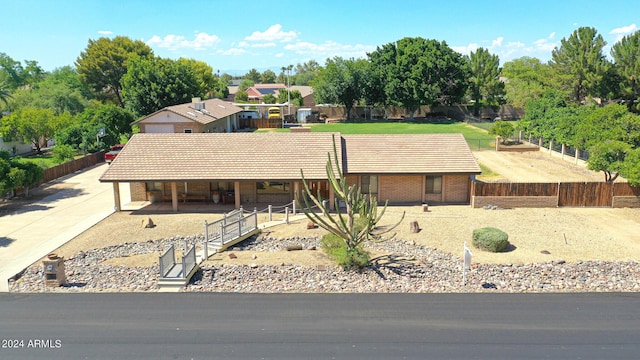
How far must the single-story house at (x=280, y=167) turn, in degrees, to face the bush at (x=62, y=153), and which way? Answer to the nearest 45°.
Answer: approximately 135° to its right

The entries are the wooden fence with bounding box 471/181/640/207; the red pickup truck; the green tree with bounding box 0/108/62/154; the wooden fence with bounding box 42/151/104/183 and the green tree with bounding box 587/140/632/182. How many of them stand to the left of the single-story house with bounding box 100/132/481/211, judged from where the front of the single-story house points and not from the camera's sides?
2

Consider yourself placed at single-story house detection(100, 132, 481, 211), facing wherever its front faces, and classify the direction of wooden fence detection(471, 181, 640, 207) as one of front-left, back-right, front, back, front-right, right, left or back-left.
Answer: left

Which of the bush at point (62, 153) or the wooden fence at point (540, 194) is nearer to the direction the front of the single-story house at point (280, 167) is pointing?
the wooden fence

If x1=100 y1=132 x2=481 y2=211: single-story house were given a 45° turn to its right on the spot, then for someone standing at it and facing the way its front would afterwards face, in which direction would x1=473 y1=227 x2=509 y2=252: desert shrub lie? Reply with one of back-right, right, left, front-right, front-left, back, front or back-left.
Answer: left

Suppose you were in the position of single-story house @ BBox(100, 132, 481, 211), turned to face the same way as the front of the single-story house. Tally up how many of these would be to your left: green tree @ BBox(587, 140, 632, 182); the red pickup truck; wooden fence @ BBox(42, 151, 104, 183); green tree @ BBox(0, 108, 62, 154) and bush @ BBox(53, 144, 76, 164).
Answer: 1

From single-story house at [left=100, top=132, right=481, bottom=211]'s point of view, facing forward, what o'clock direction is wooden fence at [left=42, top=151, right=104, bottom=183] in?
The wooden fence is roughly at 4 o'clock from the single-story house.

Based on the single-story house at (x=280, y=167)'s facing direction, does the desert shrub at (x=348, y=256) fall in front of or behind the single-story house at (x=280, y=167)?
in front

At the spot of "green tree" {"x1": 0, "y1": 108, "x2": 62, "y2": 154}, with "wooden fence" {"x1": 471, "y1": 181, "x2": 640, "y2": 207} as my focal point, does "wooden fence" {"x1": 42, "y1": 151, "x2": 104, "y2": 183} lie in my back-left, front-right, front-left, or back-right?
front-right

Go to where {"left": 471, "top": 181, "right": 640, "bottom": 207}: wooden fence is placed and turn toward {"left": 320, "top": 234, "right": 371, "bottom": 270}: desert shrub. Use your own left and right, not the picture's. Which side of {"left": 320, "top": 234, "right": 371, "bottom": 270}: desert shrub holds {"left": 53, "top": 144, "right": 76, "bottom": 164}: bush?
right

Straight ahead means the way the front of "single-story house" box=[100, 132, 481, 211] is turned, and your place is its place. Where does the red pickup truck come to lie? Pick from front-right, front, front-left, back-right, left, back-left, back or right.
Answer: back-right

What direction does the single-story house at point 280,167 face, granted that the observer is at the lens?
facing the viewer

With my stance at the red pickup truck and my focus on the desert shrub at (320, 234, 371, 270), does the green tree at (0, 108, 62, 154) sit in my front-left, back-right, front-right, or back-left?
back-right

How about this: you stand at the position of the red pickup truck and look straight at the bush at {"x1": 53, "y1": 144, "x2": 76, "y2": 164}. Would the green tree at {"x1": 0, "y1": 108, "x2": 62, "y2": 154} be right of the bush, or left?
right

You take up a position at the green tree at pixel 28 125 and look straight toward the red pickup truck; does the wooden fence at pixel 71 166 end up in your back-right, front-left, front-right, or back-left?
front-right

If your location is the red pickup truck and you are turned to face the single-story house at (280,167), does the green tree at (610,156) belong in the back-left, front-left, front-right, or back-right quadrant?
front-left

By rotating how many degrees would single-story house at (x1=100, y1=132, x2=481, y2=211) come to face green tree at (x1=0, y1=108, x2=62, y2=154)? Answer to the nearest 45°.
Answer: approximately 135° to its right

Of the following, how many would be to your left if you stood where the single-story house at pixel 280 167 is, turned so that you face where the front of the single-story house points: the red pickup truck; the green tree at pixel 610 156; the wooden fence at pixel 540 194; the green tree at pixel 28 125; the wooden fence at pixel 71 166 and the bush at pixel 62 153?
2

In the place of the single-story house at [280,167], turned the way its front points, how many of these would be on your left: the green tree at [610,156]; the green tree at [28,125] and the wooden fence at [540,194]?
2
